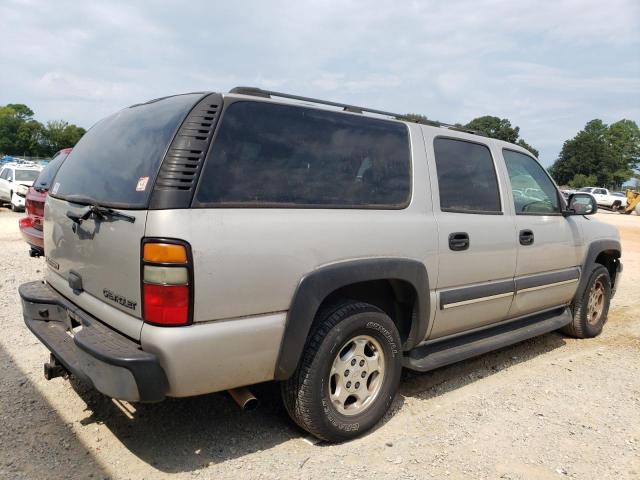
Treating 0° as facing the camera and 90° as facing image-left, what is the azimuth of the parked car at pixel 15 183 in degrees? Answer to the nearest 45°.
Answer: approximately 315°

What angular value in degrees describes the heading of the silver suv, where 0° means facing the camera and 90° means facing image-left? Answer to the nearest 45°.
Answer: approximately 225°

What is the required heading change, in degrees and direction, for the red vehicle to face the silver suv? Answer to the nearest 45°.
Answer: approximately 135° to its right

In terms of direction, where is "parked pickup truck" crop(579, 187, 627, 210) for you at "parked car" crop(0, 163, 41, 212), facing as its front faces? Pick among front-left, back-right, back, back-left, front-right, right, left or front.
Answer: front-left

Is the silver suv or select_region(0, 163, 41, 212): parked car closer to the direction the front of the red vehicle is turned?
the parked car

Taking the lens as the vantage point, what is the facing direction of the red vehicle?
facing away from the viewer and to the right of the viewer

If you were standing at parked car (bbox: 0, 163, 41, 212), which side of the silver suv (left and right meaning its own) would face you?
left

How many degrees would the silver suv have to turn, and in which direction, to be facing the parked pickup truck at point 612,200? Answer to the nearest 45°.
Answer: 0° — it already faces it

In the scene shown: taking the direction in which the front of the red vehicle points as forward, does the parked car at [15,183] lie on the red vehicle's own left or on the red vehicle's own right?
on the red vehicle's own left
